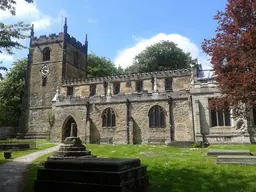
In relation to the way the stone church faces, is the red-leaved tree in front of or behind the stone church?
in front

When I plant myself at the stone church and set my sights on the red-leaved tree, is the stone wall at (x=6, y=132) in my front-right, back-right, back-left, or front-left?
back-right

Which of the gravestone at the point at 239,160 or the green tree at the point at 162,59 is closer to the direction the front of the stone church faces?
the gravestone

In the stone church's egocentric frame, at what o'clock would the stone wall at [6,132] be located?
The stone wall is roughly at 4 o'clock from the stone church.

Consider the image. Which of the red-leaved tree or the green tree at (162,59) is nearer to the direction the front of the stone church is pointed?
the red-leaved tree

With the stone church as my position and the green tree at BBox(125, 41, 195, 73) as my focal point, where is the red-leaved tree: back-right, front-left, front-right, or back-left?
back-right

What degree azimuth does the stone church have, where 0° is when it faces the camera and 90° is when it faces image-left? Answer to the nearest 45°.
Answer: approximately 0°

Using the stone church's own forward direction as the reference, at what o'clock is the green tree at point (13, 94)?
The green tree is roughly at 4 o'clock from the stone church.

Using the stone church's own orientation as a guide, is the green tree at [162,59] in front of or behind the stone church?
behind

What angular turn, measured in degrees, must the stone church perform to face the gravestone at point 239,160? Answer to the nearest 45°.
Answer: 0° — it already faces it
